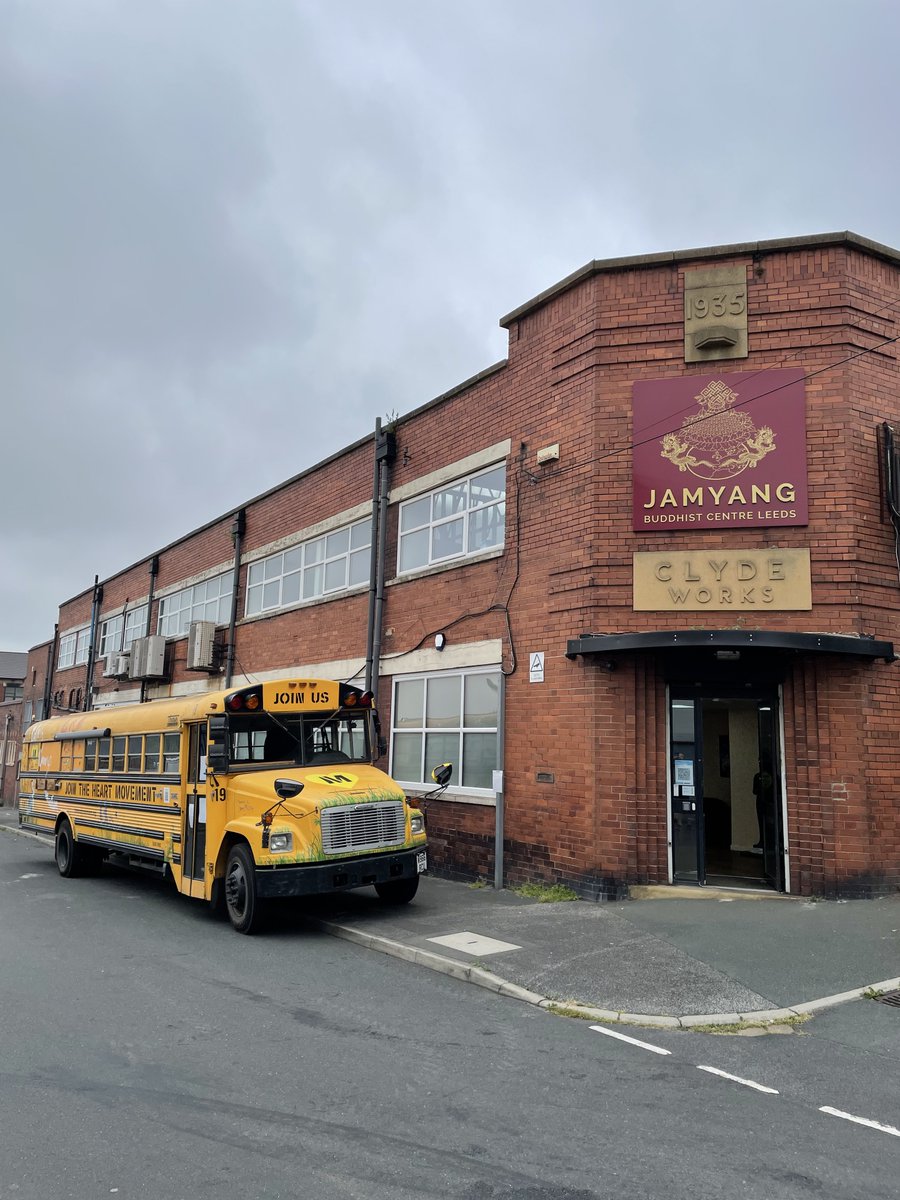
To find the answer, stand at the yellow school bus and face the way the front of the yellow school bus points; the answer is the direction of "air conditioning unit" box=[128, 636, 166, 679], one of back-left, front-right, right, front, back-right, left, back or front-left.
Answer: back-left

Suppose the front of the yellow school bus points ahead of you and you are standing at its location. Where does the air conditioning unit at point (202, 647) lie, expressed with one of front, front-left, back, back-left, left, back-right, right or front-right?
back-left

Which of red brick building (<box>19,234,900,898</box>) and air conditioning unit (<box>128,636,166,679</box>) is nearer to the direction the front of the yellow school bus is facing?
the red brick building

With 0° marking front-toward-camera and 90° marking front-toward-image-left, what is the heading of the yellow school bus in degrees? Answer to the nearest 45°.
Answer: approximately 315°

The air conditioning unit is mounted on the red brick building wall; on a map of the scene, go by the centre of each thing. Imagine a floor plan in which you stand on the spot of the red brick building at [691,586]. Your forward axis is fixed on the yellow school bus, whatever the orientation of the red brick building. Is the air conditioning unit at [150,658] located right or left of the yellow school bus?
right

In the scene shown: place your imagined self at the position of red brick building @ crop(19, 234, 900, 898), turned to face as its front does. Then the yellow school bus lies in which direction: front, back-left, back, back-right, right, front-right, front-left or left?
right
